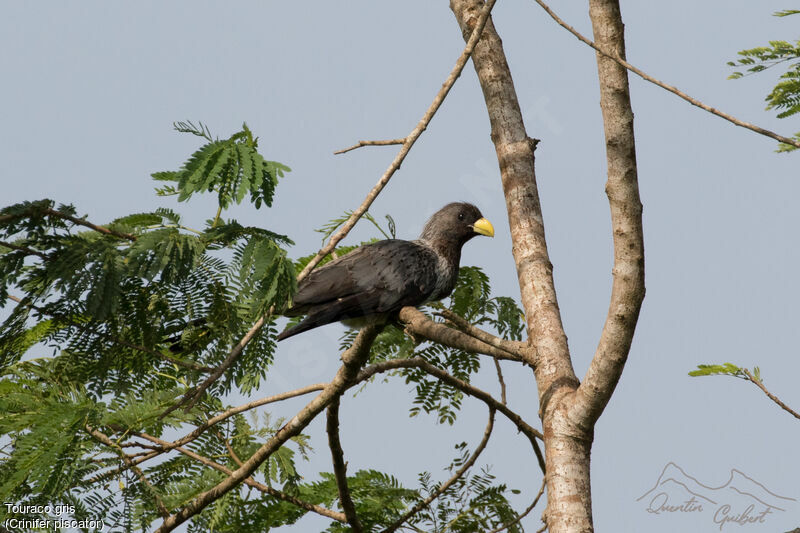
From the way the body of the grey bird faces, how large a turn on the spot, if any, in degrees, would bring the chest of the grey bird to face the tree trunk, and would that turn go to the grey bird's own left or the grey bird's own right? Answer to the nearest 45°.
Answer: approximately 45° to the grey bird's own right

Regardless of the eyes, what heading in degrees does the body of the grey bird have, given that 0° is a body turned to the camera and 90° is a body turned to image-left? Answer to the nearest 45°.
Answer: approximately 270°
